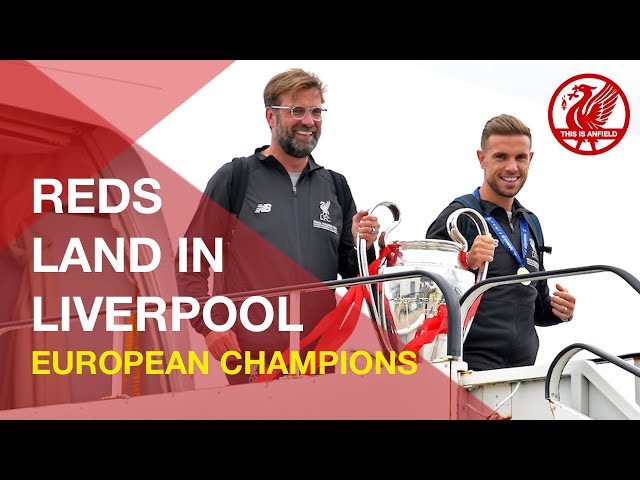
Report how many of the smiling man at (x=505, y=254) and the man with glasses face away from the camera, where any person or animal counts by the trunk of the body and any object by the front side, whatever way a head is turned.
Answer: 0

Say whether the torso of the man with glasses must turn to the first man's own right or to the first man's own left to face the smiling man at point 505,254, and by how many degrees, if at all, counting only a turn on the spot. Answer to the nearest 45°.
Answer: approximately 45° to the first man's own left

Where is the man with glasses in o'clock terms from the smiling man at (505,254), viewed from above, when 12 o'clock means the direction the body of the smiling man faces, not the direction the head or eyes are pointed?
The man with glasses is roughly at 4 o'clock from the smiling man.
